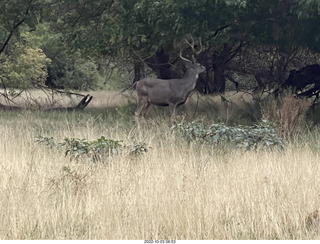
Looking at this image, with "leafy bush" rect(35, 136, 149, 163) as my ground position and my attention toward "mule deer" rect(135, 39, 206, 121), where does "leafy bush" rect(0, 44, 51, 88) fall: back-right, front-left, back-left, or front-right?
front-left

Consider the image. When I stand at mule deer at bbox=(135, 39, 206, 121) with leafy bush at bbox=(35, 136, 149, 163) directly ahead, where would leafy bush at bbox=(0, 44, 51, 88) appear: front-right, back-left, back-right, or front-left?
back-right

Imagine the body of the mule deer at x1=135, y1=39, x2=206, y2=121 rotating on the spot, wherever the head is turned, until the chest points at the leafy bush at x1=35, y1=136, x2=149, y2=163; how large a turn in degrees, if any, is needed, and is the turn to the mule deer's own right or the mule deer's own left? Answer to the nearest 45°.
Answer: approximately 90° to the mule deer's own right

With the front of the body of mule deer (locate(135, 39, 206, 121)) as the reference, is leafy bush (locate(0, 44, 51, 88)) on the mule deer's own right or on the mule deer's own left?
on the mule deer's own left

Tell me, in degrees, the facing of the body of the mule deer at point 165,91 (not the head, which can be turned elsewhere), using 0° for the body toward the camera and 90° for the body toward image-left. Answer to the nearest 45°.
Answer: approximately 270°

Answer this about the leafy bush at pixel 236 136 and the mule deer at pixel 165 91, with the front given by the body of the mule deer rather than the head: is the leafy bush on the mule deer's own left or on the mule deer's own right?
on the mule deer's own right
